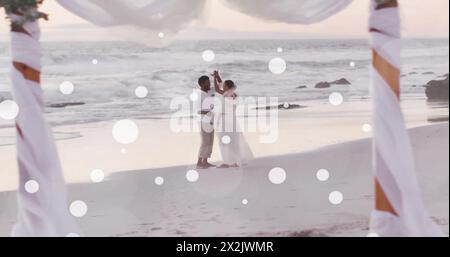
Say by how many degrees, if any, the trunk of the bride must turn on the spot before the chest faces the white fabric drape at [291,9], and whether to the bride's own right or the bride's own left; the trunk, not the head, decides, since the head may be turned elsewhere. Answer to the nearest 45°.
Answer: approximately 135° to the bride's own left

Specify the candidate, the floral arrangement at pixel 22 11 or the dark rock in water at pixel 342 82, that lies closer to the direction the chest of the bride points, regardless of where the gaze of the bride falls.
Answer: the floral arrangement

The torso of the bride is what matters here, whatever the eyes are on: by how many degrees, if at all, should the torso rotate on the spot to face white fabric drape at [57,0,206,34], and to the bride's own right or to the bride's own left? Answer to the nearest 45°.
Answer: approximately 45° to the bride's own left

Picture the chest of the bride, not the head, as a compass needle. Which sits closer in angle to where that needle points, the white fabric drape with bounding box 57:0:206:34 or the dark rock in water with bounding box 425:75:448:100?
the white fabric drape

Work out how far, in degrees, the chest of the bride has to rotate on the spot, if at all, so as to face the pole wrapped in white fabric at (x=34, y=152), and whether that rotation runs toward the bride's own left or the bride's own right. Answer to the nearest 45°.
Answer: approximately 45° to the bride's own left

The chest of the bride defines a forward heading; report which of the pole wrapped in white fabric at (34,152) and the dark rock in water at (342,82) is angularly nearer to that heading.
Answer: the pole wrapped in white fabric

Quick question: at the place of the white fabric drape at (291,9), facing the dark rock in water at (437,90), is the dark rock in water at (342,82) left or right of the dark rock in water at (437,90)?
left

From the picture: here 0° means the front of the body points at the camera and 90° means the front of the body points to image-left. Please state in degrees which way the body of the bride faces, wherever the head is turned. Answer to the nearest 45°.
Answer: approximately 90°

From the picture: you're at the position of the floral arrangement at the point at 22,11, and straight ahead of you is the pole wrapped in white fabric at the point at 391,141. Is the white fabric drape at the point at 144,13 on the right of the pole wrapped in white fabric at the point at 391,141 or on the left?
left

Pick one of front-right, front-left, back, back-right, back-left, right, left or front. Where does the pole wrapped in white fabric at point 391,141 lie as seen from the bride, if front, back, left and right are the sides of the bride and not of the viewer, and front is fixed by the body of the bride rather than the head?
back-left
